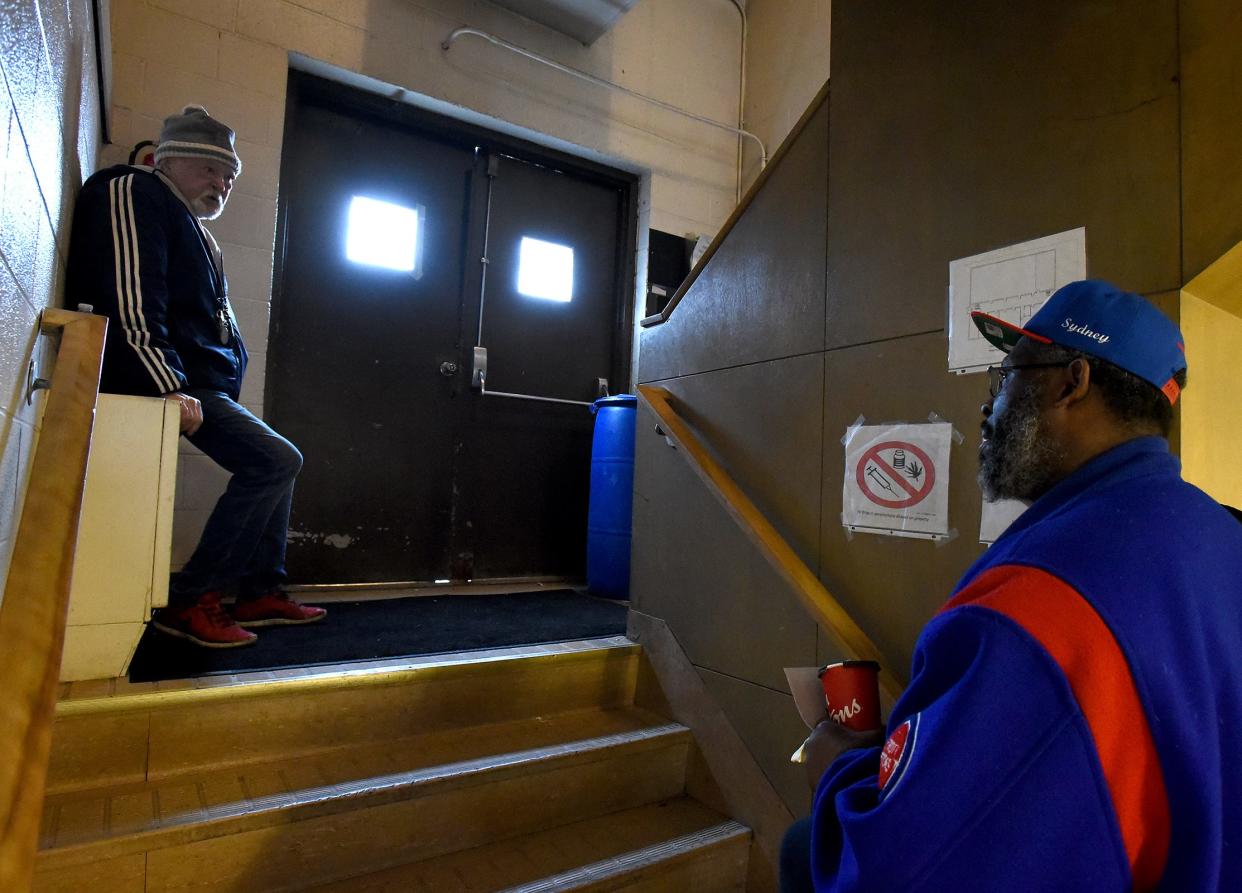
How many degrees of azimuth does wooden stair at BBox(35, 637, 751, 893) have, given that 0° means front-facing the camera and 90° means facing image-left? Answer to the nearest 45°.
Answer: approximately 315°

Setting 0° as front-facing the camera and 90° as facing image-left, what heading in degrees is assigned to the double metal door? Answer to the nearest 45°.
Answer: approximately 315°

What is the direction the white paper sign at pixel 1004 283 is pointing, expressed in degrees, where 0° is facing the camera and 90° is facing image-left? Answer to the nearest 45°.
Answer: approximately 45°

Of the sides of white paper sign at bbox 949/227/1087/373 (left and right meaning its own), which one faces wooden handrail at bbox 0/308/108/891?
front

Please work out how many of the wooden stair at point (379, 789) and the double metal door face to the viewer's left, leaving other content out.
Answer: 0

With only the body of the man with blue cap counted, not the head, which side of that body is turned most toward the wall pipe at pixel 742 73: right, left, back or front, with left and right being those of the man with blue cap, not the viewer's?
front

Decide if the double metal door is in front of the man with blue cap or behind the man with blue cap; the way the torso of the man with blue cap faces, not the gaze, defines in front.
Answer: in front

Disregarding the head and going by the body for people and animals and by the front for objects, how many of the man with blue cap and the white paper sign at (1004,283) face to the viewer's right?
0

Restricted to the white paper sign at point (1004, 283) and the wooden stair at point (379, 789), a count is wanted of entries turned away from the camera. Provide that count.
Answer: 0

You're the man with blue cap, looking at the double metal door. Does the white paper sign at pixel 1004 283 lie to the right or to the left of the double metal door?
right

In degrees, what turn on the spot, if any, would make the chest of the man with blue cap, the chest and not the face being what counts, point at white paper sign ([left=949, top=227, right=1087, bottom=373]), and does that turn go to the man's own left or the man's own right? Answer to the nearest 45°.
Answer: approximately 45° to the man's own right

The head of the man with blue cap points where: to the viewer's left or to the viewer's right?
to the viewer's left

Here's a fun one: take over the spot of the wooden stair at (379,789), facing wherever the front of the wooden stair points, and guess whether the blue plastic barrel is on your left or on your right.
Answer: on your left

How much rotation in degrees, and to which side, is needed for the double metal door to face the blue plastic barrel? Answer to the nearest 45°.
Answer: approximately 45° to its left
